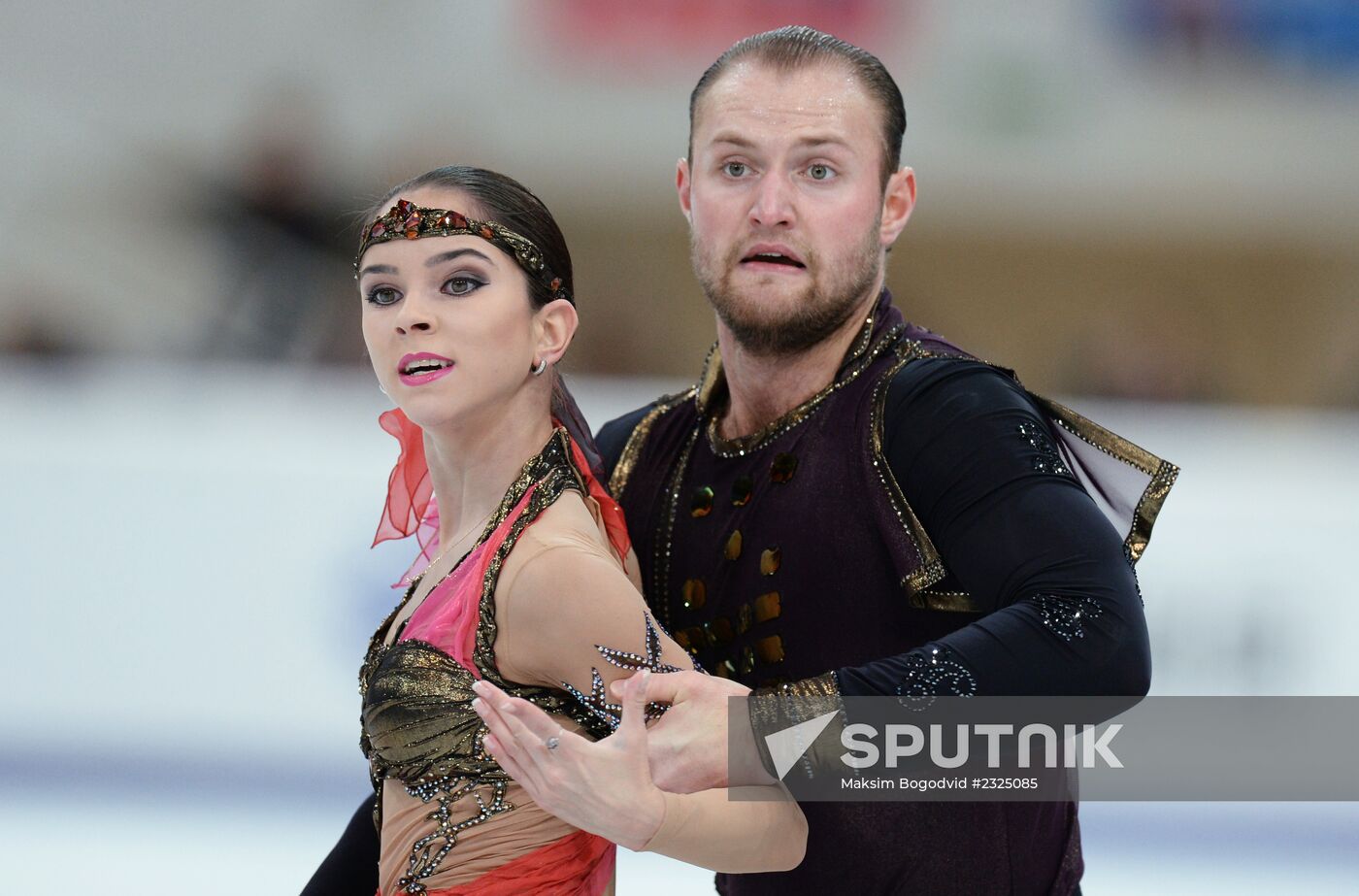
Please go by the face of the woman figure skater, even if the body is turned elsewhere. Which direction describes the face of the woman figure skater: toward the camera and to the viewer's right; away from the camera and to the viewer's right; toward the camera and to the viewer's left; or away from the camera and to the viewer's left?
toward the camera and to the viewer's left

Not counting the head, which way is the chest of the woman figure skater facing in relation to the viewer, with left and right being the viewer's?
facing the viewer and to the left of the viewer
